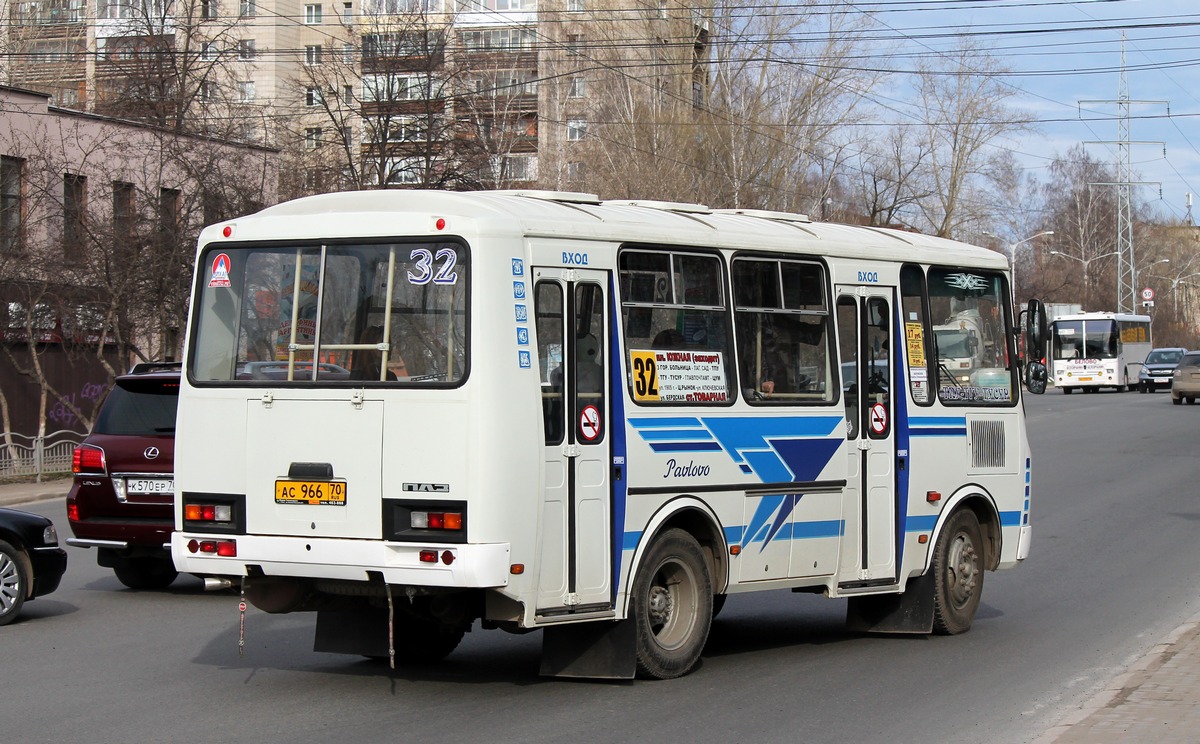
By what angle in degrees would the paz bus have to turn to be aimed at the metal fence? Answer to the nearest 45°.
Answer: approximately 90° to its left

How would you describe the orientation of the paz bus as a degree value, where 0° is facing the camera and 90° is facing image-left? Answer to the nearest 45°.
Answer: approximately 225°

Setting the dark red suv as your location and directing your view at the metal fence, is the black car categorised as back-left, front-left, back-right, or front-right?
back-left

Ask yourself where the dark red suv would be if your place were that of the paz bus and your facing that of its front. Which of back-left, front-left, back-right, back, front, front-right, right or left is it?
left

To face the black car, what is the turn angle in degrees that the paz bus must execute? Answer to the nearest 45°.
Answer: approximately 90° to its left
